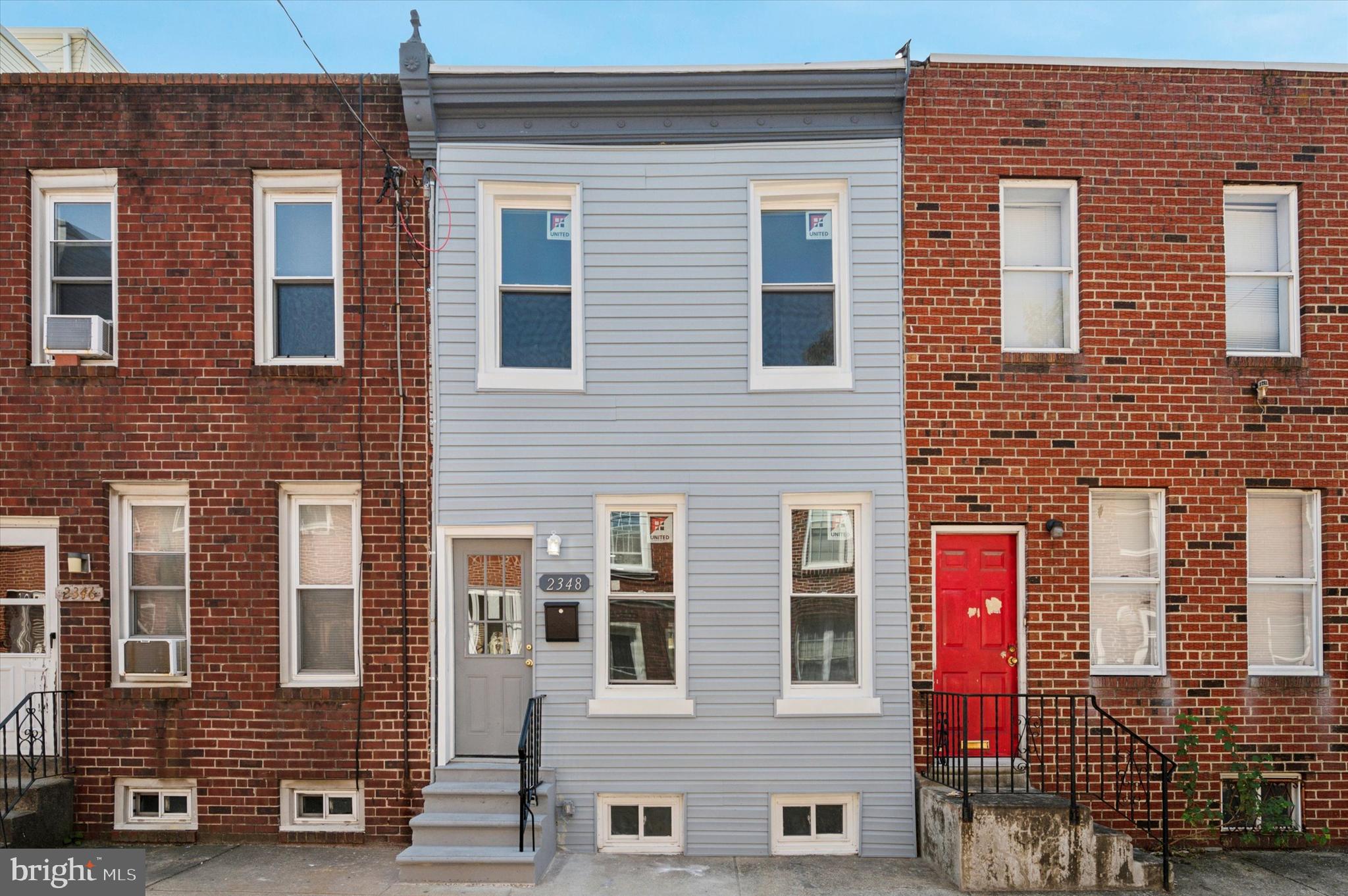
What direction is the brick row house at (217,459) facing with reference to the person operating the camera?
facing the viewer

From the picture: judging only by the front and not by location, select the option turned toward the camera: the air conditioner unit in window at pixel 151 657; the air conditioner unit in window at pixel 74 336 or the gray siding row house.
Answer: the gray siding row house

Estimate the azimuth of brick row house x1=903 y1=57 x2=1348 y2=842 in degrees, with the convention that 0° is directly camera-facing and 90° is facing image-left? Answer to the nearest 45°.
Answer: approximately 0°

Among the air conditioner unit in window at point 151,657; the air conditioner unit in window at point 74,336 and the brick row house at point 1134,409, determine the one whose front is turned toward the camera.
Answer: the brick row house

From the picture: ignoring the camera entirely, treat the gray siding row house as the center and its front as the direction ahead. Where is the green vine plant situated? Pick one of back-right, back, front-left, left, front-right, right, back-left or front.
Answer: left

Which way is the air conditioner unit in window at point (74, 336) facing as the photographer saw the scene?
facing away from the viewer

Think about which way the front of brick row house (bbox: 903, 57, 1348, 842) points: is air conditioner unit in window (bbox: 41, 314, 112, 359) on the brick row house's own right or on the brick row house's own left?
on the brick row house's own right
